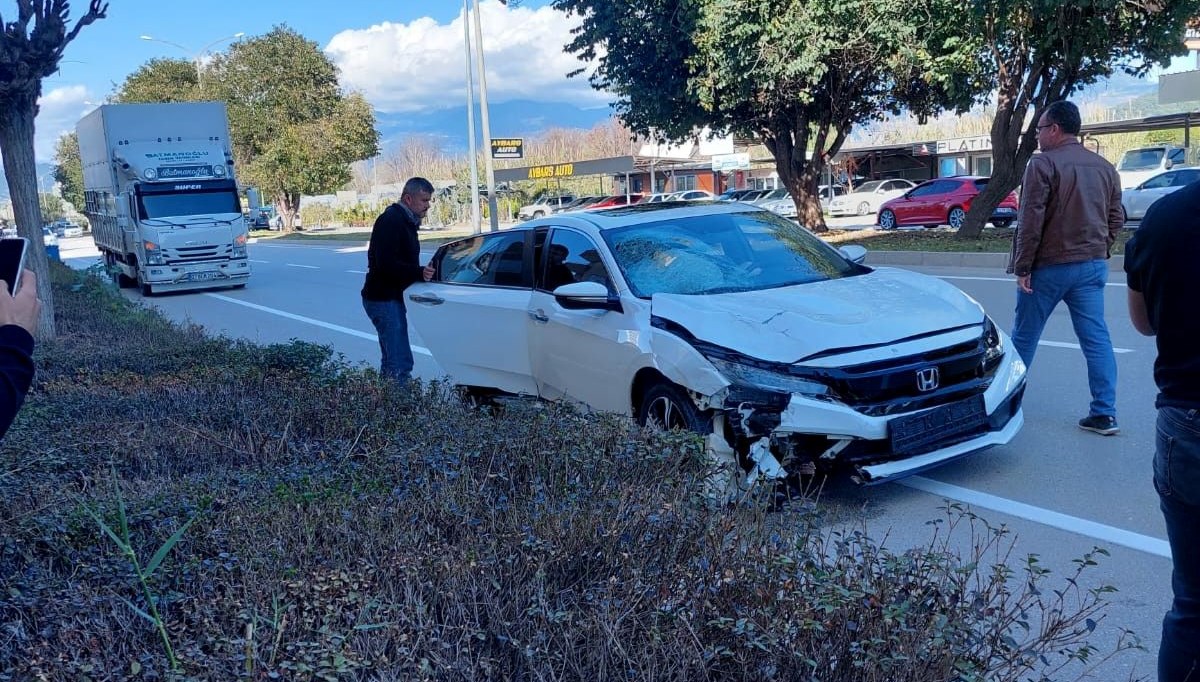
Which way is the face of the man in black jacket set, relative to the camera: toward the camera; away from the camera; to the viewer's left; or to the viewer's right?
to the viewer's right

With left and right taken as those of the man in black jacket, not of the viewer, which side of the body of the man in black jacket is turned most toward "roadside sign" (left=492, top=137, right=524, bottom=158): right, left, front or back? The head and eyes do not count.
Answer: left

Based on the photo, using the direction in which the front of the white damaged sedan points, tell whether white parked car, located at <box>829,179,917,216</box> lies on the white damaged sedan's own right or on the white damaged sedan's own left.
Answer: on the white damaged sedan's own left

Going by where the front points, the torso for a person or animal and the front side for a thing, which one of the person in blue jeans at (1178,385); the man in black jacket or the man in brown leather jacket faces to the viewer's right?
the man in black jacket

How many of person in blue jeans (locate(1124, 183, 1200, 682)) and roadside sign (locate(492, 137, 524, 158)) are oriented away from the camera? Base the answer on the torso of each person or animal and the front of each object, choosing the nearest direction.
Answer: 1

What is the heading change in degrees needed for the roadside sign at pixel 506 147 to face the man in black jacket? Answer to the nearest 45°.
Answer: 0° — it already faces them

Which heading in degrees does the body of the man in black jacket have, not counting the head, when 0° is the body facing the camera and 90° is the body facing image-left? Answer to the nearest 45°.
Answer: approximately 270°

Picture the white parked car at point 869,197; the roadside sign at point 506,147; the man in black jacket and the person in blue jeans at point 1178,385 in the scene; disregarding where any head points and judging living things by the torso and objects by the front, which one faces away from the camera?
the person in blue jeans

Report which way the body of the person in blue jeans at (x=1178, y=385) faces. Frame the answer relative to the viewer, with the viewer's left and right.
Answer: facing away from the viewer

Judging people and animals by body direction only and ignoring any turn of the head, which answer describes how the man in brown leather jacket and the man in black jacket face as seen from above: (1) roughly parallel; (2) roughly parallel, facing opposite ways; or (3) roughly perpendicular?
roughly perpendicular

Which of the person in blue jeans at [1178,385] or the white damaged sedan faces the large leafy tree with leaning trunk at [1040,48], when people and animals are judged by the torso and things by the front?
the person in blue jeans

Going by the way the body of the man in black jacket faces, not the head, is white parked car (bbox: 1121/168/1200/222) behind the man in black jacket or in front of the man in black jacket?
in front
